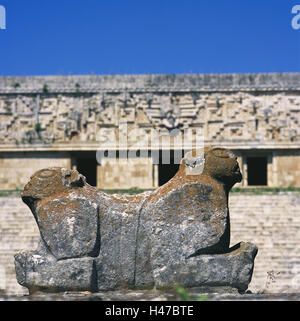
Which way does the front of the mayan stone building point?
toward the camera

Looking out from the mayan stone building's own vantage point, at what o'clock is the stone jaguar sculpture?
The stone jaguar sculpture is roughly at 12 o'clock from the mayan stone building.
